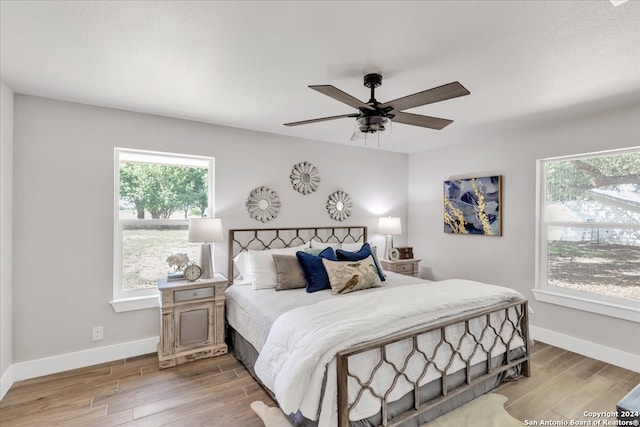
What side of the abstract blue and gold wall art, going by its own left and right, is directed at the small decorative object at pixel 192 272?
front

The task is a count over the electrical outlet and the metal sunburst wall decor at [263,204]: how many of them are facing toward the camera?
2

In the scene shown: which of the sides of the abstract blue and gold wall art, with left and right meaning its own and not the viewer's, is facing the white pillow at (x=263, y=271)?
front

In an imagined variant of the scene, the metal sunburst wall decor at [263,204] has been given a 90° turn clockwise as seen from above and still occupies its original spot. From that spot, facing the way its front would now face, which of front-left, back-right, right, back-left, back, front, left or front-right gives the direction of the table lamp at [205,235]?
front-left

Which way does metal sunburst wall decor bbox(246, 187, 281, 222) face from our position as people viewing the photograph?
facing the viewer

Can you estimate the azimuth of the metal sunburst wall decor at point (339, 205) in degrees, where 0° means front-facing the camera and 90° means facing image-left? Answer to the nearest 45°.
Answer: approximately 315°

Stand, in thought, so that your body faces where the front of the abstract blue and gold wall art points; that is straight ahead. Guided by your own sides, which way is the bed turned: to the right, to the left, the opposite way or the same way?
to the left

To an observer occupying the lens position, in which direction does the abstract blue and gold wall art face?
facing the viewer and to the left of the viewer

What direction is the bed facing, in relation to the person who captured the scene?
facing the viewer and to the right of the viewer

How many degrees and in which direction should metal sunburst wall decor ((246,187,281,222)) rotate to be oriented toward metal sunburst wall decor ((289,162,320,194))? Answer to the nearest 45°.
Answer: approximately 135° to its left

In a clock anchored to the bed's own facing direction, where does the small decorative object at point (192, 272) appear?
The small decorative object is roughly at 5 o'clock from the bed.

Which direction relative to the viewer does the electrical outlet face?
toward the camera

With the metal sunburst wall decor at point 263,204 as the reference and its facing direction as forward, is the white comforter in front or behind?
in front
